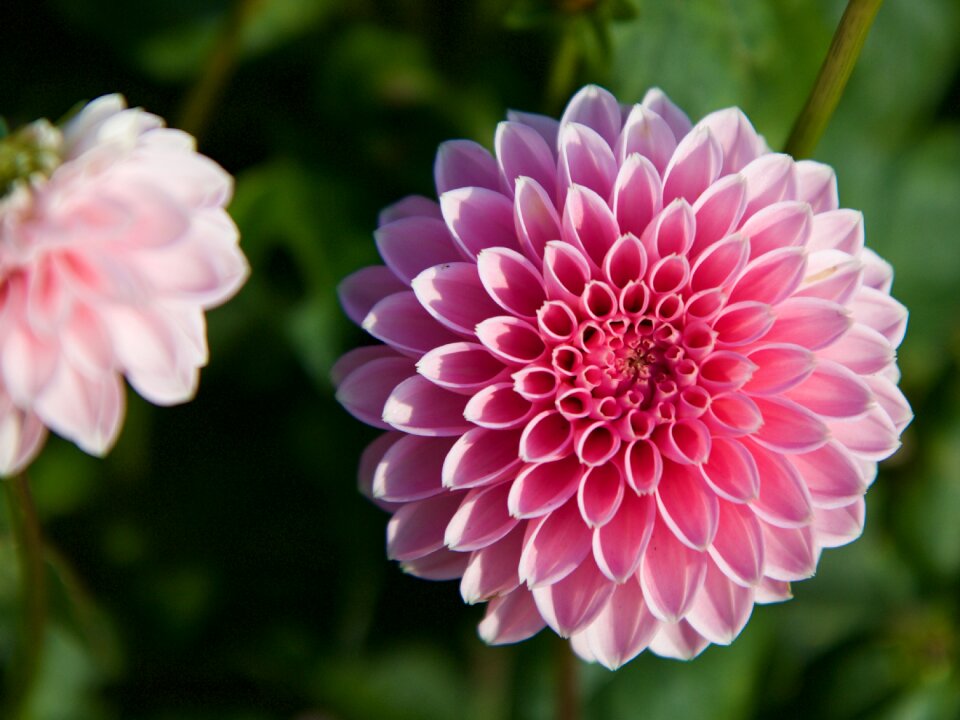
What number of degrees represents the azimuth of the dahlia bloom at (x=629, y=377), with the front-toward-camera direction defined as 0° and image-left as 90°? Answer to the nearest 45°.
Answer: approximately 0°
